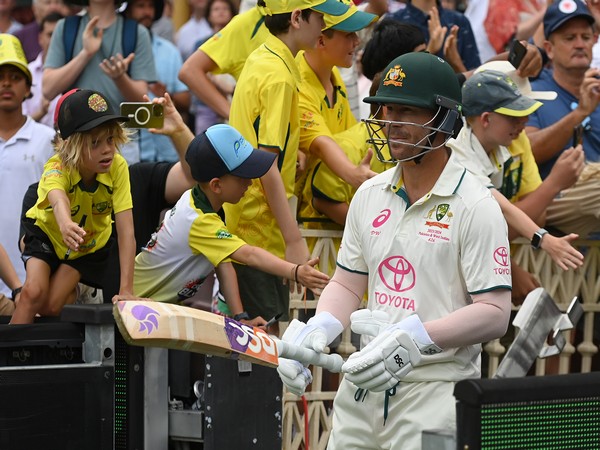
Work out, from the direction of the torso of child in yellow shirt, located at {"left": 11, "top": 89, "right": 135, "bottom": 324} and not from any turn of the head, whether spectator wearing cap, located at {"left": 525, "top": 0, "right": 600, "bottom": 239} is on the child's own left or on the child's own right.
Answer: on the child's own left

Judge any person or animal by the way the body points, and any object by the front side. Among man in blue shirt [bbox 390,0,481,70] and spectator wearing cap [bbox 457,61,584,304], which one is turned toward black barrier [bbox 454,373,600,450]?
the man in blue shirt

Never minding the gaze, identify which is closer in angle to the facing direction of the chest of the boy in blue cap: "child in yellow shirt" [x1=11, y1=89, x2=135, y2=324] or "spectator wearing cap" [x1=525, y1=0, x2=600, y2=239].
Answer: the spectator wearing cap

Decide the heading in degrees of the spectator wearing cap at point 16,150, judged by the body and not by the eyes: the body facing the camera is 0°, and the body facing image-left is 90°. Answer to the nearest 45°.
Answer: approximately 0°

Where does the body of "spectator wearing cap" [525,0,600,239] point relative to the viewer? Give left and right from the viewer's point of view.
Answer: facing the viewer and to the right of the viewer

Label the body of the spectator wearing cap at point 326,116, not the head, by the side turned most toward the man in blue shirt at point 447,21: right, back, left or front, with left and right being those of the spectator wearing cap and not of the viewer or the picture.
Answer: left

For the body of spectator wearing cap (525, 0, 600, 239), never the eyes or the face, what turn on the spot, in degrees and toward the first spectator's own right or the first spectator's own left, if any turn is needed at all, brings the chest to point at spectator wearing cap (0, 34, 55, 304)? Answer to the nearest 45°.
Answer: approximately 135° to the first spectator's own right

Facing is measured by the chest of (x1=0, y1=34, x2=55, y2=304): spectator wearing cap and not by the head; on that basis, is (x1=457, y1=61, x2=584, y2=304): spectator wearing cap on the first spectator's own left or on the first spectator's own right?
on the first spectator's own left

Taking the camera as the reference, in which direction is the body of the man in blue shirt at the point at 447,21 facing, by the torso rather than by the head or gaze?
toward the camera

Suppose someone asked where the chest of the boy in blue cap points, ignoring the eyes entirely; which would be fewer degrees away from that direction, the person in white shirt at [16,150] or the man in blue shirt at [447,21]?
the man in blue shirt

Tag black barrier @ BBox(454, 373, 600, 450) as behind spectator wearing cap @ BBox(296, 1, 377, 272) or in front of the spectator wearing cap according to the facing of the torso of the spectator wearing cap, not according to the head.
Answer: in front

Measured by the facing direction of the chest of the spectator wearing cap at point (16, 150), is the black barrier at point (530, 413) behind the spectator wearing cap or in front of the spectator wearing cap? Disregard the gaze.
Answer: in front
